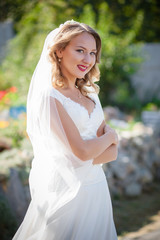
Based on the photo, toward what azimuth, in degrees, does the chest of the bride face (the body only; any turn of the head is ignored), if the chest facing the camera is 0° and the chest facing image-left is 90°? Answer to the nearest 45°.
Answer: approximately 315°

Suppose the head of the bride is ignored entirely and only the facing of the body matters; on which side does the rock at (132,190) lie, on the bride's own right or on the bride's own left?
on the bride's own left
